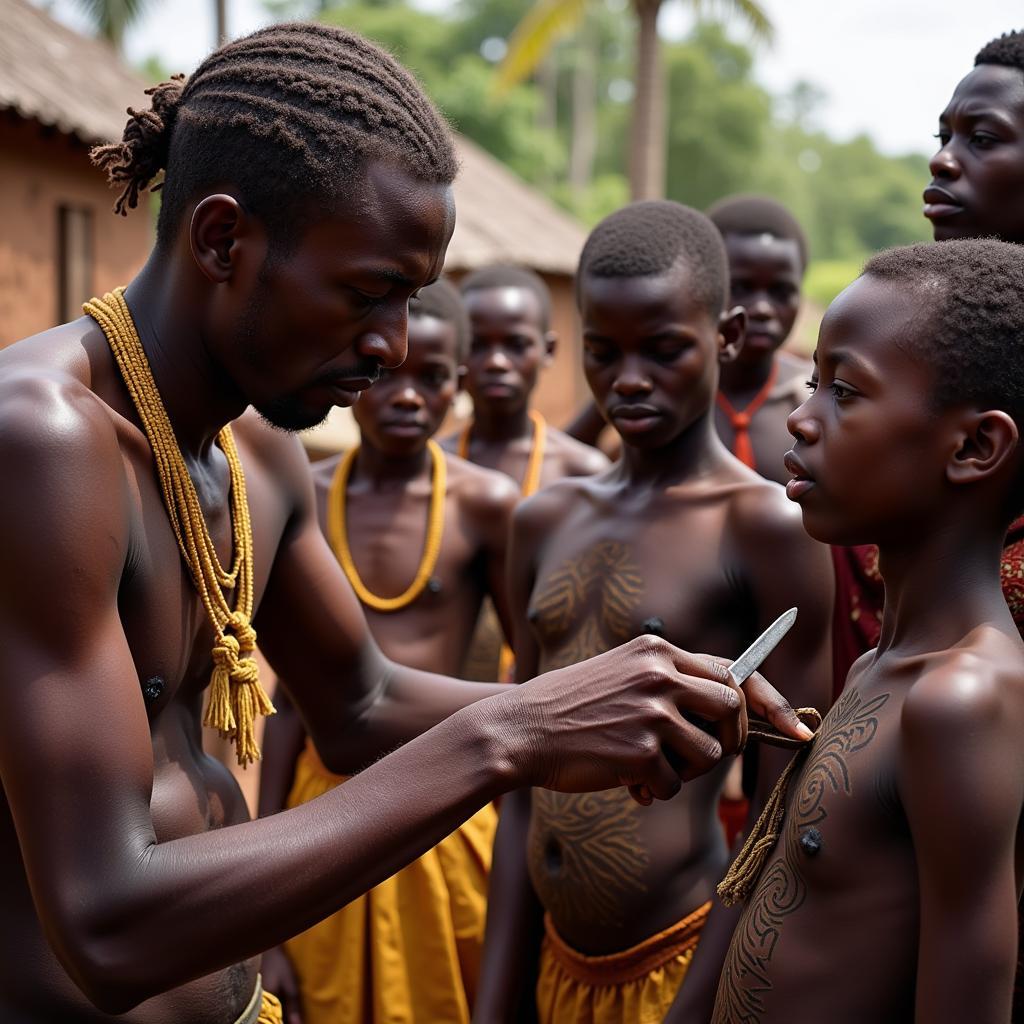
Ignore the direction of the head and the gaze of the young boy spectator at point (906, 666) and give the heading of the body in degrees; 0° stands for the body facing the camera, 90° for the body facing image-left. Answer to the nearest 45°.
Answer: approximately 90°

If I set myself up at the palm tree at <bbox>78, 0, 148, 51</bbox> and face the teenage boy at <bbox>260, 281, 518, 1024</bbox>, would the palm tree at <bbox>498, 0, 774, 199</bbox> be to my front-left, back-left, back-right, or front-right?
front-left

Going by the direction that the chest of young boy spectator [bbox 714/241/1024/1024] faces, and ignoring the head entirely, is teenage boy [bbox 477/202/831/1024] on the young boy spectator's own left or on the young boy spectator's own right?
on the young boy spectator's own right

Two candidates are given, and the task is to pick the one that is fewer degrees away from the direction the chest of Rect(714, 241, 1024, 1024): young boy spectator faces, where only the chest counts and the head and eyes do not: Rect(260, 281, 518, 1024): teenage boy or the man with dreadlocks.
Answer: the man with dreadlocks

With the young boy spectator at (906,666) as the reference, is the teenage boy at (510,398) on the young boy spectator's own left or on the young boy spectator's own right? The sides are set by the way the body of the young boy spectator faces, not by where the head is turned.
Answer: on the young boy spectator's own right

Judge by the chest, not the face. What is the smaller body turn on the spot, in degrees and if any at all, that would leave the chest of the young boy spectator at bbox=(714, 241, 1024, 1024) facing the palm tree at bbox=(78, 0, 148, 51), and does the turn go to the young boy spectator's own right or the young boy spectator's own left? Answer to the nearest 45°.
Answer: approximately 45° to the young boy spectator's own right

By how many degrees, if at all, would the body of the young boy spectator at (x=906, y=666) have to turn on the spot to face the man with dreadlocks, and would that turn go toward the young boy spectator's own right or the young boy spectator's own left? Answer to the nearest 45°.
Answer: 0° — they already face them

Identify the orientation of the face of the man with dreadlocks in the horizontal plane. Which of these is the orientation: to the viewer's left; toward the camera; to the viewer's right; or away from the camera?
to the viewer's right

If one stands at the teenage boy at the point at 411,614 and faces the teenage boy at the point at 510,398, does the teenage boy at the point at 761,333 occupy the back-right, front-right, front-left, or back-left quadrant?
front-right

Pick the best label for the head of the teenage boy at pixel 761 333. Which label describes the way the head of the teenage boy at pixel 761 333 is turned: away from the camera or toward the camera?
toward the camera

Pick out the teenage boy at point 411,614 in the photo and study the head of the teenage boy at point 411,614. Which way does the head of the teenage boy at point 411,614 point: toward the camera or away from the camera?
toward the camera

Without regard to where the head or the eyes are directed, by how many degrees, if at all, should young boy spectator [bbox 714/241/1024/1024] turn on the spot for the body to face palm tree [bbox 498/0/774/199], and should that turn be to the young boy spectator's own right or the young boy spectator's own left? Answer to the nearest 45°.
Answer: approximately 90° to the young boy spectator's own right
